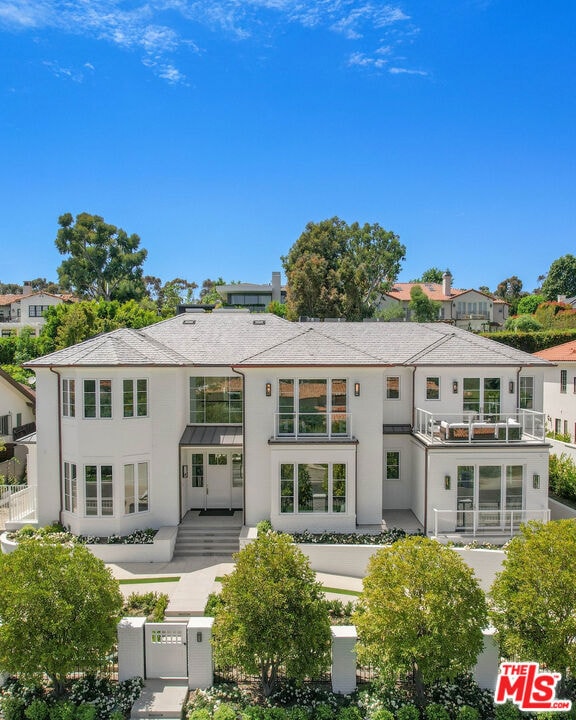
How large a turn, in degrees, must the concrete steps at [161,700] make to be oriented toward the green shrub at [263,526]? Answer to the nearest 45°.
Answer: approximately 135° to its left

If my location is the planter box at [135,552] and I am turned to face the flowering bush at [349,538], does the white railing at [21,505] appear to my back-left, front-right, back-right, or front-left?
back-left

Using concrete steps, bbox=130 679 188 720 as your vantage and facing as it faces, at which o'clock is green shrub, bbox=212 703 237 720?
The green shrub is roughly at 10 o'clock from the concrete steps.

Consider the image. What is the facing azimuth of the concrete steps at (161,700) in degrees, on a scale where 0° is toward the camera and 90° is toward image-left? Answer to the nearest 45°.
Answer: approximately 0°

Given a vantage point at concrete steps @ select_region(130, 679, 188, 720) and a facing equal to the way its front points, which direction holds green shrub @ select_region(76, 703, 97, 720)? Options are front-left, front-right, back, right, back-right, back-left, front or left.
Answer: right

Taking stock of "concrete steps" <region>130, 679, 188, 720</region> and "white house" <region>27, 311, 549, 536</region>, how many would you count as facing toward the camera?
2

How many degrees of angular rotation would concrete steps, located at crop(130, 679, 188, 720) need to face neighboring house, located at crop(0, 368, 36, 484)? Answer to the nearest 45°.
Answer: approximately 180°

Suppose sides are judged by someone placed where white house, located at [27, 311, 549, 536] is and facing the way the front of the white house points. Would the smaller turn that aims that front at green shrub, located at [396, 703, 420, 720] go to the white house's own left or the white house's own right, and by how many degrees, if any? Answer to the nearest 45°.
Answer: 0° — it already faces it

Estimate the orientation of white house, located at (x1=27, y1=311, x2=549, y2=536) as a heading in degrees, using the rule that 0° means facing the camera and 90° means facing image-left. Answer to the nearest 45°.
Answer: approximately 0°

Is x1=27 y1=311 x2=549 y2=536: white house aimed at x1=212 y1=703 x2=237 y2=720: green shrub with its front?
yes

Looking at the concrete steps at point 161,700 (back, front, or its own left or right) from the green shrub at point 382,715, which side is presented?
left

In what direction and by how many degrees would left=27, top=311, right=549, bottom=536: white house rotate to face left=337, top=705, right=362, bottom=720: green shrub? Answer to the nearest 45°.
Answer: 0° — it already faces it

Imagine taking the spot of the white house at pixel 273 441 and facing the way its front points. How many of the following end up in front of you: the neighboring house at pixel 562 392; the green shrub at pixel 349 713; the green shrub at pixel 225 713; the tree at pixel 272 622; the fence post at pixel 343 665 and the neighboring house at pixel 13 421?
4

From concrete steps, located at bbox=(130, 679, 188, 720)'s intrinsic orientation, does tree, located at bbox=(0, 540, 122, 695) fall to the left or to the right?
on its right
